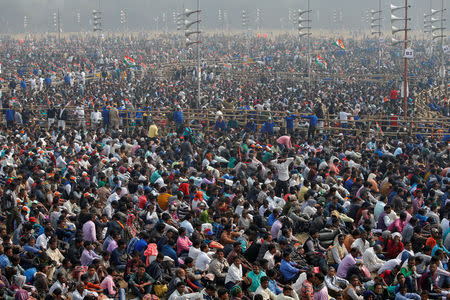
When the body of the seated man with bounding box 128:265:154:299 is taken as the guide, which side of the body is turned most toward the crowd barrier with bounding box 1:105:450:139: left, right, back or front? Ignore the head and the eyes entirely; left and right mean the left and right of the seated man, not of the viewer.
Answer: back

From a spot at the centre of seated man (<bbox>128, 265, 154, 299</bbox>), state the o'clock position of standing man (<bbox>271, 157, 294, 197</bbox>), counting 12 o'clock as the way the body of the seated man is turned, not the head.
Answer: The standing man is roughly at 7 o'clock from the seated man.

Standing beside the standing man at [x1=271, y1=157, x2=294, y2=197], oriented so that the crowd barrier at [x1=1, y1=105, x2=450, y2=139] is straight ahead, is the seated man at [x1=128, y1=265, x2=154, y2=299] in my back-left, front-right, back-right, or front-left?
back-left

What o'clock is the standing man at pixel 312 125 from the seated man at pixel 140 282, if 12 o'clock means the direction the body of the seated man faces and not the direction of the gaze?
The standing man is roughly at 7 o'clock from the seated man.

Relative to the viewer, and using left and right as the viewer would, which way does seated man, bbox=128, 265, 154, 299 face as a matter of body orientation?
facing the viewer
